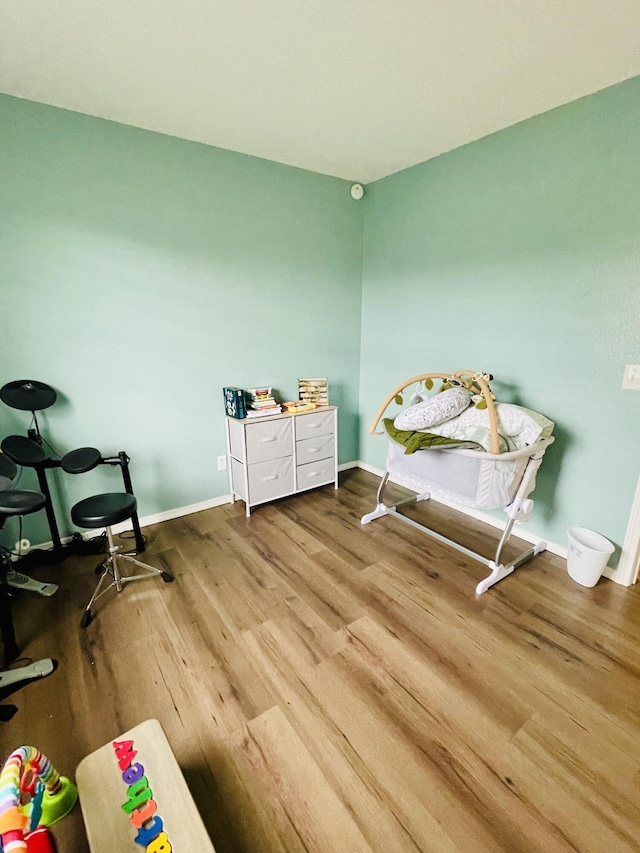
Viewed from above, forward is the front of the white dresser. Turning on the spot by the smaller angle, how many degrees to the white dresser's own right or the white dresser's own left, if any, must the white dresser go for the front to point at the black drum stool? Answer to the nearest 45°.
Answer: approximately 90° to the white dresser's own right

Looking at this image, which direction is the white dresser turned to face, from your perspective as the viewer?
facing the viewer and to the right of the viewer

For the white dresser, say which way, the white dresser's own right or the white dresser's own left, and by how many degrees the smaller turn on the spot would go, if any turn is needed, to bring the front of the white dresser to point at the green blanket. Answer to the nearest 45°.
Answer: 0° — it already faces it

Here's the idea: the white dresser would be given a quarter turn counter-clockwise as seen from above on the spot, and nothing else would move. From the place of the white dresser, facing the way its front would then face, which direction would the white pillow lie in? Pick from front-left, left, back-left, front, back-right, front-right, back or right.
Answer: right

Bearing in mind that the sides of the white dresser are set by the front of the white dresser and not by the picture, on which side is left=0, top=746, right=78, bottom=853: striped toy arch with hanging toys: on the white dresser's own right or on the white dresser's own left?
on the white dresser's own right

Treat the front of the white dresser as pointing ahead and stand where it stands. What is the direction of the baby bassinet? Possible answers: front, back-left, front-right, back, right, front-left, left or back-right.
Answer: front
